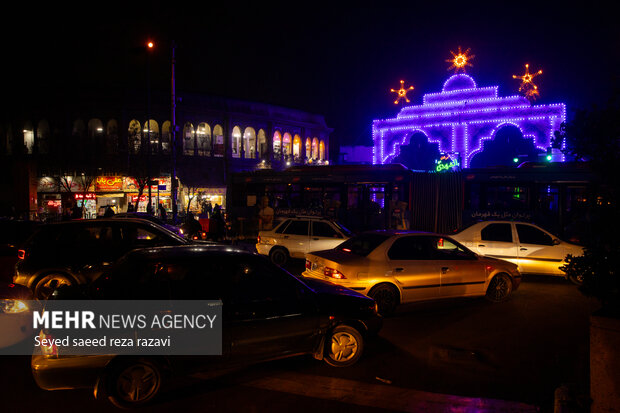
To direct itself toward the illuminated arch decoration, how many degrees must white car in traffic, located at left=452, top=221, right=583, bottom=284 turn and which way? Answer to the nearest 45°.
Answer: approximately 90° to its left

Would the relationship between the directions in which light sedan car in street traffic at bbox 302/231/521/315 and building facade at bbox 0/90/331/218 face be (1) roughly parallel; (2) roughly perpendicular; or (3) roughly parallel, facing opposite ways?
roughly perpendicular

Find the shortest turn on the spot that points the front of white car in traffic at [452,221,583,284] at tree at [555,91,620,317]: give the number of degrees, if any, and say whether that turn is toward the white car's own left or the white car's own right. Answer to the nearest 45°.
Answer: approximately 90° to the white car's own right

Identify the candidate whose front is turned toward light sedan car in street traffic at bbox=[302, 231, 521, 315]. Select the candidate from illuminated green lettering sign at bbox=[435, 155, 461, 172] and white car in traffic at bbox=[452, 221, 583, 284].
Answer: the illuminated green lettering sign

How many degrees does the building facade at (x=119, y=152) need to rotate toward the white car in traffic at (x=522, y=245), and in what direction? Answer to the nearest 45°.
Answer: approximately 45° to its left

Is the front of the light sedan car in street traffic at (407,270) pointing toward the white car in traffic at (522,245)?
yes

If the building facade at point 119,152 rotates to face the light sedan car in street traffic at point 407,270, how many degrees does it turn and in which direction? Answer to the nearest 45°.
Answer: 0° — it already faces it

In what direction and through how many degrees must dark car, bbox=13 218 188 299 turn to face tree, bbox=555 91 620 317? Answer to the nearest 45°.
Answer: approximately 45° to its right

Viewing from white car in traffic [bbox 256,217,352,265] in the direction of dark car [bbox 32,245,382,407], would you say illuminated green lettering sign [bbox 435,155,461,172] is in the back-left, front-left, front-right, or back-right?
back-left

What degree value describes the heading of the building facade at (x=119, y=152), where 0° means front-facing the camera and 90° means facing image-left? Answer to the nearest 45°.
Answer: approximately 0°

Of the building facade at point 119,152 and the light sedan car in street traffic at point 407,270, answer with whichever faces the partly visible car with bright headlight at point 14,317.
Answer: the building facade

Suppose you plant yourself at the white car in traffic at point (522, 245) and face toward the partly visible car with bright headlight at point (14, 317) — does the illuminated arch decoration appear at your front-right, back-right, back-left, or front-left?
back-right

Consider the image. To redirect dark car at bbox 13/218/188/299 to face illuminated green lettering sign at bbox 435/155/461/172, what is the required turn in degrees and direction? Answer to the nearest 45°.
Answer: approximately 45° to its left

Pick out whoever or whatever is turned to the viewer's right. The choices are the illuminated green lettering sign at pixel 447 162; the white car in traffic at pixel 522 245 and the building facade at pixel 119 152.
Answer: the white car in traffic

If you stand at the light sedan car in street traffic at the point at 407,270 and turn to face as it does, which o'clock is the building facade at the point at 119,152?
The building facade is roughly at 9 o'clock from the light sedan car in street traffic.

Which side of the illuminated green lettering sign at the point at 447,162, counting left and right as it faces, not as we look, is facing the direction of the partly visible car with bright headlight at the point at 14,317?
front
